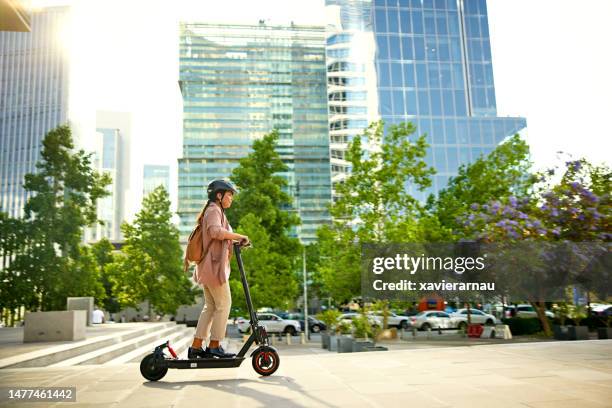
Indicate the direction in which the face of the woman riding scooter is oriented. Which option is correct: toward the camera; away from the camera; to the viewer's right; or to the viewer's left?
to the viewer's right

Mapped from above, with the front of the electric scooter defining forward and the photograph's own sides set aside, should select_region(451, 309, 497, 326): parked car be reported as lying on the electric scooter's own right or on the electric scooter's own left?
on the electric scooter's own left

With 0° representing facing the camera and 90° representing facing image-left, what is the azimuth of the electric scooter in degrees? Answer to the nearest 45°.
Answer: approximately 270°

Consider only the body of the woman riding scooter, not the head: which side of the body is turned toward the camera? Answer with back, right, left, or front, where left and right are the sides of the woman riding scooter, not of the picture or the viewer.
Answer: right

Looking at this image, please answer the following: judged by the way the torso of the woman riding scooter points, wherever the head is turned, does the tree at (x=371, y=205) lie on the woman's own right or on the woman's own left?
on the woman's own left
